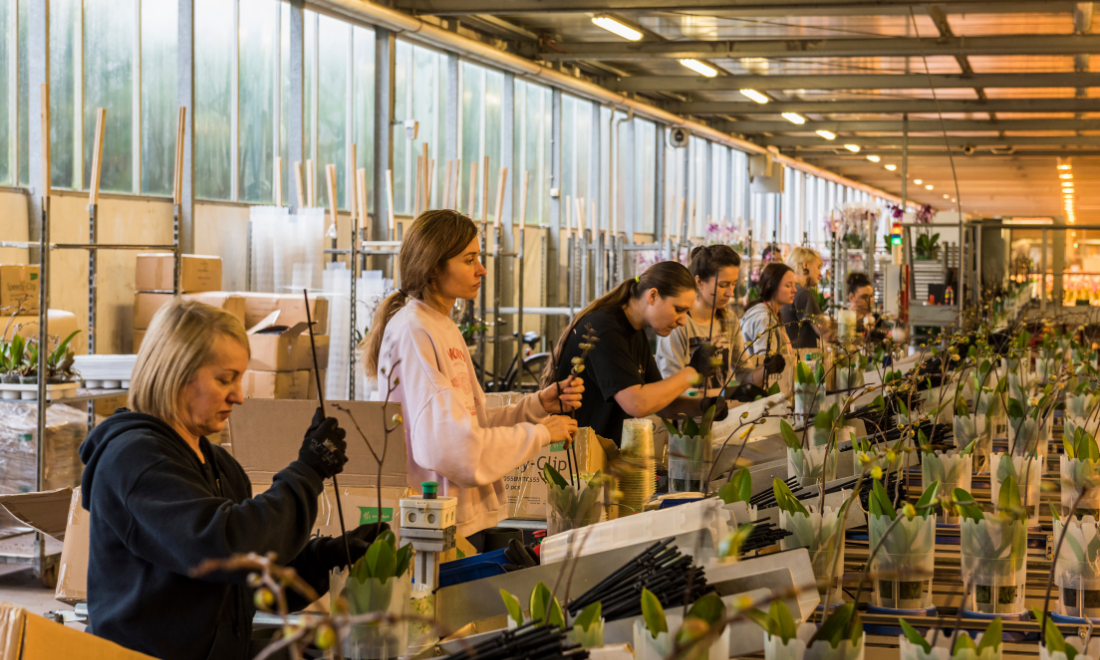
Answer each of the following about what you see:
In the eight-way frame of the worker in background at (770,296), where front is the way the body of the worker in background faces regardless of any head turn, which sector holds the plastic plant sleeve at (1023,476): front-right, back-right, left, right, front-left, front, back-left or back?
right

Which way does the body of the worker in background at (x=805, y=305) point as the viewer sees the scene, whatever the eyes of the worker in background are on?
to the viewer's right

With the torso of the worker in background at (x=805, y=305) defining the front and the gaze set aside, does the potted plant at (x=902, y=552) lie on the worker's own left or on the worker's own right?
on the worker's own right

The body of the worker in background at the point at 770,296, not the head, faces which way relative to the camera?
to the viewer's right

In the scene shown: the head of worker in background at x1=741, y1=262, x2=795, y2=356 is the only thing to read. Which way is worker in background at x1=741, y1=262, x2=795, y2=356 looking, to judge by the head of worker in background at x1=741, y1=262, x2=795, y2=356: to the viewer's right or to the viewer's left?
to the viewer's right

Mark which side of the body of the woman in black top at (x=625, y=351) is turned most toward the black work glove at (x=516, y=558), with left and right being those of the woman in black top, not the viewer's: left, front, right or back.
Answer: right

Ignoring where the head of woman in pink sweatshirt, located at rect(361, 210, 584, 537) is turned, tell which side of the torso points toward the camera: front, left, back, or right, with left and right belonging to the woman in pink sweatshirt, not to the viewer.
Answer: right

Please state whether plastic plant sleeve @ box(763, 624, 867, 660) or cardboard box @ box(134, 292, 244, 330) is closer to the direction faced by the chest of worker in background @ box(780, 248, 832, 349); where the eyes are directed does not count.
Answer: the plastic plant sleeve

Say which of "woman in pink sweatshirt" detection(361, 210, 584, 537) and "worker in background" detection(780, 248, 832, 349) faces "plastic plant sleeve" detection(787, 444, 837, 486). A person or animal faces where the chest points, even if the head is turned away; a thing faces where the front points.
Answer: the woman in pink sweatshirt

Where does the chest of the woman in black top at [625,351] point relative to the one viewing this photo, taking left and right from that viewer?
facing to the right of the viewer
